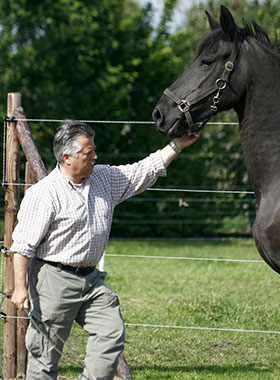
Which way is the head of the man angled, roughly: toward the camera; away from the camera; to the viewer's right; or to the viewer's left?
to the viewer's right

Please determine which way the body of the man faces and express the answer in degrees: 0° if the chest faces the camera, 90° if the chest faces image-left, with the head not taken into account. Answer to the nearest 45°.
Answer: approximately 315°

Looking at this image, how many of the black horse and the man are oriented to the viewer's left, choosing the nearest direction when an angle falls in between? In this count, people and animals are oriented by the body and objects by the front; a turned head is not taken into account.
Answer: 1

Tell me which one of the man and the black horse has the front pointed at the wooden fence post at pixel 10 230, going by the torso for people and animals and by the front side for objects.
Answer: the black horse

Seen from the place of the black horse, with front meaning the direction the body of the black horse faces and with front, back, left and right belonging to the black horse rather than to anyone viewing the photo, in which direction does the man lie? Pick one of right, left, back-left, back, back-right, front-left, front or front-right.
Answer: front-left

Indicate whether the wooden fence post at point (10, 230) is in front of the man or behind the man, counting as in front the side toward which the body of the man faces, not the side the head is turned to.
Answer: behind

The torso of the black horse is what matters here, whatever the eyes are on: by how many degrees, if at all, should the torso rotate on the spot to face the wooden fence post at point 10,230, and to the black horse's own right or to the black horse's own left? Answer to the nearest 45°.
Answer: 0° — it already faces it

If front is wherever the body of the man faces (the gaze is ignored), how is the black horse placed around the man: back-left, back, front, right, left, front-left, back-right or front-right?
left

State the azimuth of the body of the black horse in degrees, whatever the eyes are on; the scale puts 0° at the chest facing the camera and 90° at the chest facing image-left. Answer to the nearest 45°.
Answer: approximately 90°
